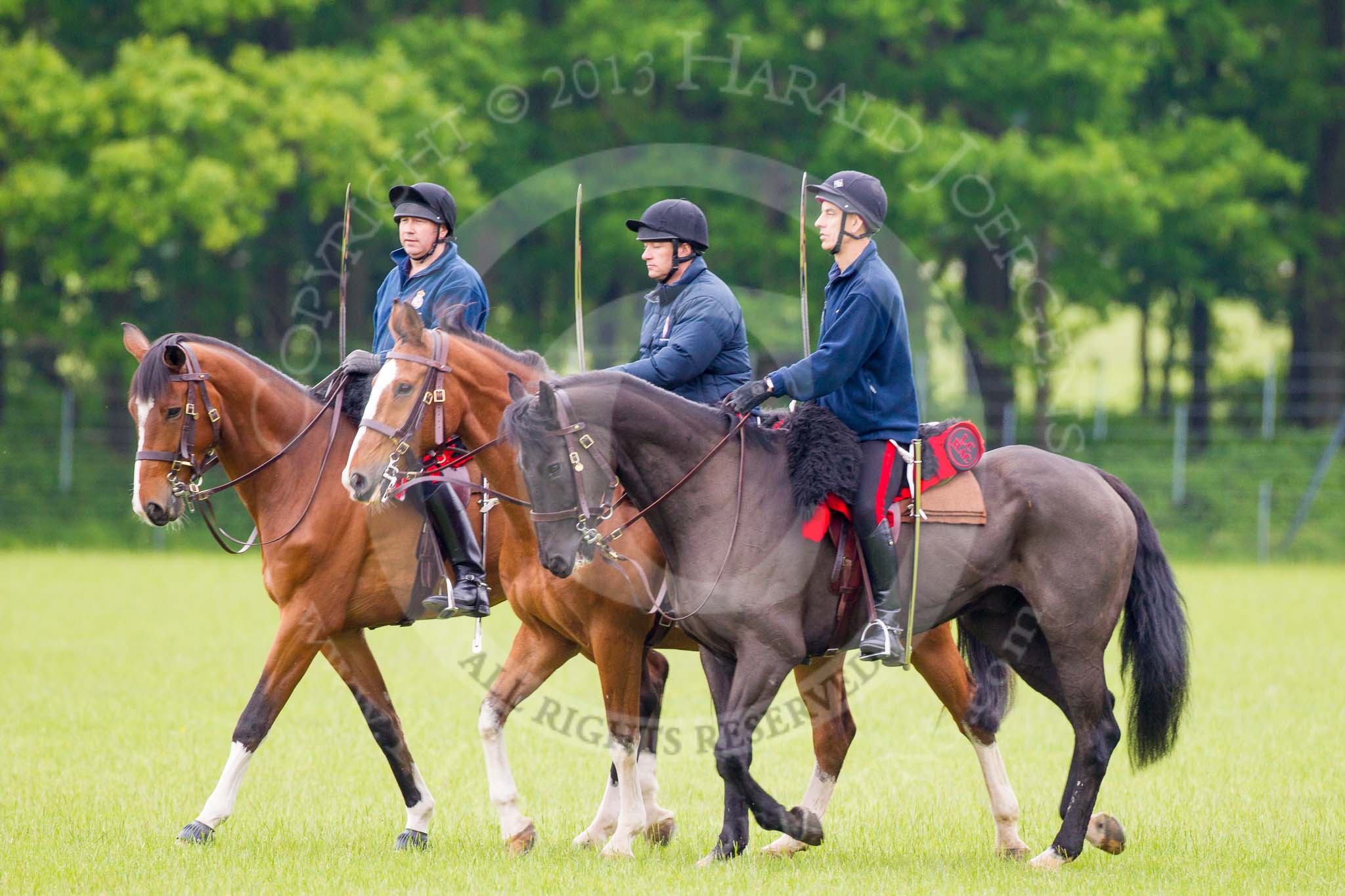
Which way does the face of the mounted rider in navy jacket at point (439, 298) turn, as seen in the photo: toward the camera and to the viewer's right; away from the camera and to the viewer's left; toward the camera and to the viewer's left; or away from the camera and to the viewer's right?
toward the camera and to the viewer's left

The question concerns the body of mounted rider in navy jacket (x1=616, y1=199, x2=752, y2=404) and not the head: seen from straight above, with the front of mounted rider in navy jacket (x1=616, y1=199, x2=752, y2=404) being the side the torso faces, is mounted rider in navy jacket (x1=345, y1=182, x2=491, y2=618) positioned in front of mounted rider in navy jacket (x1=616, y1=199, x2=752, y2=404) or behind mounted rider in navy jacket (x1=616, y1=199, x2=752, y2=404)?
in front

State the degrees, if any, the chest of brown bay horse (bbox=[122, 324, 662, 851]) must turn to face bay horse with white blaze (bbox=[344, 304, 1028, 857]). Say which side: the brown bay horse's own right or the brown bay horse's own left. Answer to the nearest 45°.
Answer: approximately 180°

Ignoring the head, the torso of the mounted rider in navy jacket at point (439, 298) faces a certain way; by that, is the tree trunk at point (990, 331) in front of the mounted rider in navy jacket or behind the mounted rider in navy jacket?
behind

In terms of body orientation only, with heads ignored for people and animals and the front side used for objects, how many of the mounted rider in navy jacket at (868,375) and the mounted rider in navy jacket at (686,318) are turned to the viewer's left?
2

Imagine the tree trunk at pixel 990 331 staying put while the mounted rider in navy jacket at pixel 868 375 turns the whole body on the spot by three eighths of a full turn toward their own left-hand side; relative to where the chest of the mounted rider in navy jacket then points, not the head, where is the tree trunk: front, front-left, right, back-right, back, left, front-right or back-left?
back-left

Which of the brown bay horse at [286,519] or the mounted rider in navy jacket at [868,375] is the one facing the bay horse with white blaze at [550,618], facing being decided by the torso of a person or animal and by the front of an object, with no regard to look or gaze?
the mounted rider in navy jacket

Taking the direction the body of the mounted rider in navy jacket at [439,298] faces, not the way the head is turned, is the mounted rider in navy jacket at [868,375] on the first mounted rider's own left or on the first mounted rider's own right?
on the first mounted rider's own left

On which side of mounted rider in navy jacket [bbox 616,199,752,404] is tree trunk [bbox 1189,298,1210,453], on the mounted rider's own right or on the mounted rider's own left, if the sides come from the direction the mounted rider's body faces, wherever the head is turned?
on the mounted rider's own right

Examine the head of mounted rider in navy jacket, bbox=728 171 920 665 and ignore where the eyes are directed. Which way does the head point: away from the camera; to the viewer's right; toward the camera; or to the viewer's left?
to the viewer's left

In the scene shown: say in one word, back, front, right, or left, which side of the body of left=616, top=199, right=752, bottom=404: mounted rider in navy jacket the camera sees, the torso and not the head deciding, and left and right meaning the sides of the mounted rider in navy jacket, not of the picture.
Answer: left

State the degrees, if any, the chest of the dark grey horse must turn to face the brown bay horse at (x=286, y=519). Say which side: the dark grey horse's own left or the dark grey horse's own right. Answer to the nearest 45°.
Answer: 0° — it already faces it

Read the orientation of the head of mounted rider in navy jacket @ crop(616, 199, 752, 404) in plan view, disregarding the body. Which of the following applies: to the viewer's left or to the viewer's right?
to the viewer's left

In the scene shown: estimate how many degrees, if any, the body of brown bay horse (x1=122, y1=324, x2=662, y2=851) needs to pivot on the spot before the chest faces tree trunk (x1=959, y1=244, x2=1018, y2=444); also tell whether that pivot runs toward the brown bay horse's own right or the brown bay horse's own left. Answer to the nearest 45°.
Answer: approximately 135° to the brown bay horse's own right

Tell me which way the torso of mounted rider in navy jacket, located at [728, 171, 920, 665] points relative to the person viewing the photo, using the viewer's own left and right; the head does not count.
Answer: facing to the left of the viewer

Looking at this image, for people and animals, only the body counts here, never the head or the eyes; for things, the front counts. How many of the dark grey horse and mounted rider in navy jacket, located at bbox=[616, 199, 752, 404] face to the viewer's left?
2

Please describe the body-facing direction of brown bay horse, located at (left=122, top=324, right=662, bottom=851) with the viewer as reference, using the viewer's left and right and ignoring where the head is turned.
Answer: facing to the left of the viewer
